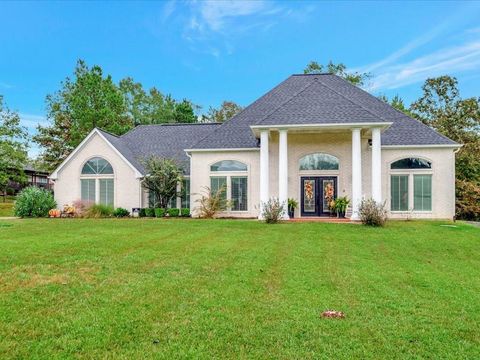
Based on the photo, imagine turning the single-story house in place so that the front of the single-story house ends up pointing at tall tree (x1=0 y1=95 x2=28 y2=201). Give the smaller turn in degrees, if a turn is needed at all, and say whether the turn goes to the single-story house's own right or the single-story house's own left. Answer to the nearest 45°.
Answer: approximately 135° to the single-story house's own right

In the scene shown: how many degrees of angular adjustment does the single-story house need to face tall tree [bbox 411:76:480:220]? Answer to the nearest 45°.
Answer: approximately 135° to its left

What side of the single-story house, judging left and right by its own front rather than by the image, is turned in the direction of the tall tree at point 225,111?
back

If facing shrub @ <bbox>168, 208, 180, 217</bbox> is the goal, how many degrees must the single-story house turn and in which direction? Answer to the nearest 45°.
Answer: approximately 90° to its right

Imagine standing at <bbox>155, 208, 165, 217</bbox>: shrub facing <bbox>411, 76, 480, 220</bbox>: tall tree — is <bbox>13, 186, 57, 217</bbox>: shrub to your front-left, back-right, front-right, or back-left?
back-left

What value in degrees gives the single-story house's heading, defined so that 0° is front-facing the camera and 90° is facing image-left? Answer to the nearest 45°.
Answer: approximately 0°

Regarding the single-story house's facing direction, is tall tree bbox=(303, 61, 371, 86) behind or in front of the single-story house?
behind

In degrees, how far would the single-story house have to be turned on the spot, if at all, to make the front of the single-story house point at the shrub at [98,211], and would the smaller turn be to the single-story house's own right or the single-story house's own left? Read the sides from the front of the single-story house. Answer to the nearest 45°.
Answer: approximately 90° to the single-story house's own right

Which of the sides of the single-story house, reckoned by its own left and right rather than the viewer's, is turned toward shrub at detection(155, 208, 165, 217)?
right
